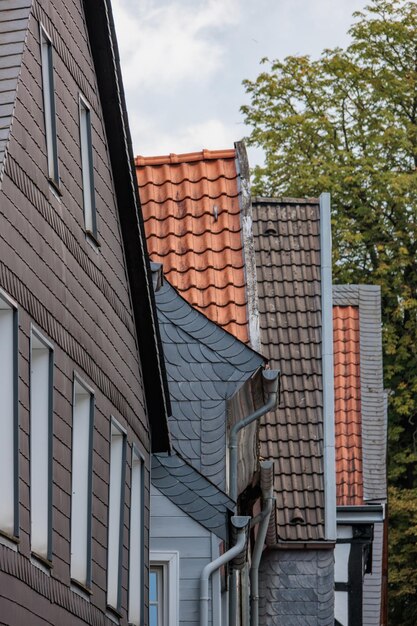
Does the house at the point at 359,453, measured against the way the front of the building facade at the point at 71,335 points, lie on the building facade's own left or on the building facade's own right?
on the building facade's own left

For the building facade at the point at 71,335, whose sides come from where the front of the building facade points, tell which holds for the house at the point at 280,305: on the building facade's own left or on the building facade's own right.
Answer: on the building facade's own left

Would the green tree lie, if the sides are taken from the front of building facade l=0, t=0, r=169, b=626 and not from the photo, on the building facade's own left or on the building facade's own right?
on the building facade's own left

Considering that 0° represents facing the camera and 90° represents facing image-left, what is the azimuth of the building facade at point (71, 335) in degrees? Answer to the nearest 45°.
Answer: approximately 315°
